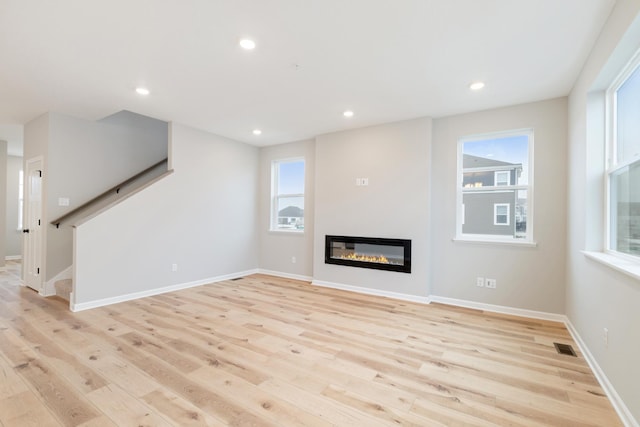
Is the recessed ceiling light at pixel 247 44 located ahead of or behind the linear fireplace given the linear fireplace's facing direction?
ahead

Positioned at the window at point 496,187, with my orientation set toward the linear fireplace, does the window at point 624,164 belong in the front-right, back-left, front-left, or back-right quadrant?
back-left

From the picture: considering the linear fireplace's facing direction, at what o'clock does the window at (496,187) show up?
The window is roughly at 8 o'clock from the linear fireplace.

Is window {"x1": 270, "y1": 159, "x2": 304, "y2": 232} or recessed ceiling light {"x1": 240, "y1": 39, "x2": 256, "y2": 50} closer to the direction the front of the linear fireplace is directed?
the recessed ceiling light

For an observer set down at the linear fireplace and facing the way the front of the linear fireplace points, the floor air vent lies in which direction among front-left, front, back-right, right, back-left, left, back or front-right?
left

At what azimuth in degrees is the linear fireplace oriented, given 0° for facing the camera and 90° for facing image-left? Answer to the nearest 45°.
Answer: approximately 45°

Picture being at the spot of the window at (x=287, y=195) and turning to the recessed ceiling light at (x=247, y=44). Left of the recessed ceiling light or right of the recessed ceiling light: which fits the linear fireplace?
left

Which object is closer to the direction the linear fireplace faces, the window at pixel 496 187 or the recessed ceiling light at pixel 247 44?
the recessed ceiling light

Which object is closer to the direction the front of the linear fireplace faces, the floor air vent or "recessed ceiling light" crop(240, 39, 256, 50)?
the recessed ceiling light

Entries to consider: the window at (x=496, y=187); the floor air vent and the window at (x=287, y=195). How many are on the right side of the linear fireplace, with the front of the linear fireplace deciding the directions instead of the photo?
1

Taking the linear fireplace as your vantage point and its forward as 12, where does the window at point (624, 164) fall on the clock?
The window is roughly at 9 o'clock from the linear fireplace.
